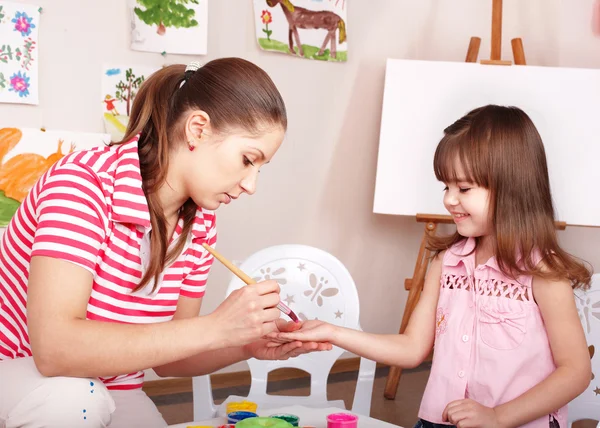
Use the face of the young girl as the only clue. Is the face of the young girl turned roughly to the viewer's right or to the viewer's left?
to the viewer's left

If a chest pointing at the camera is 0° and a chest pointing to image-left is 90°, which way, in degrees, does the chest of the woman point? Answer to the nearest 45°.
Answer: approximately 315°

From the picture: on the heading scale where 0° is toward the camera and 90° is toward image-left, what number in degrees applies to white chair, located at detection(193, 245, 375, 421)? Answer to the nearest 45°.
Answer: approximately 0°

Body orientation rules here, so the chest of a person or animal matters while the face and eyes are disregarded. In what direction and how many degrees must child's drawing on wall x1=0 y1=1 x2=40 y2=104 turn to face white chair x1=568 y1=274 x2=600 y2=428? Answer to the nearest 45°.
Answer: approximately 45° to its left

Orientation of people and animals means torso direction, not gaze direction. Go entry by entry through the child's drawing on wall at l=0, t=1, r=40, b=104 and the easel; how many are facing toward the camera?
2

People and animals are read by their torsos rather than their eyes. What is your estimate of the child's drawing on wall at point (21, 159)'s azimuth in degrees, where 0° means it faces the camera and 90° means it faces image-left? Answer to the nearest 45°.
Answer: approximately 0°
